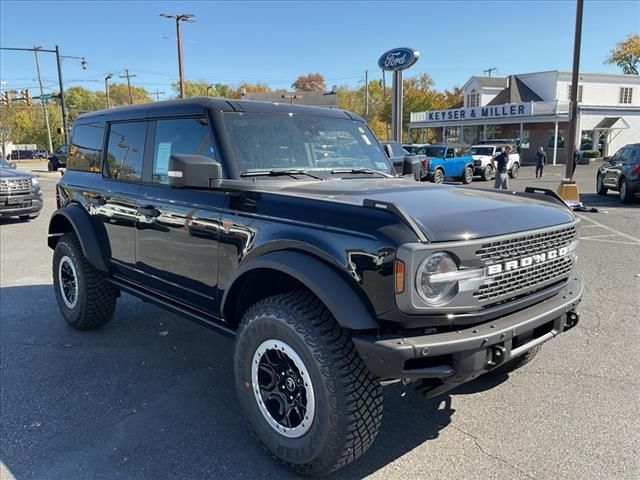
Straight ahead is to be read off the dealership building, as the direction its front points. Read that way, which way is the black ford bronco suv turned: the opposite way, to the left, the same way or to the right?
to the left

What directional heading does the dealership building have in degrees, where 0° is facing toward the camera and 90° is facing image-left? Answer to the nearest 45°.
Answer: approximately 45°

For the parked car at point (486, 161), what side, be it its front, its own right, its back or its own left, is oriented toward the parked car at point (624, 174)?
left

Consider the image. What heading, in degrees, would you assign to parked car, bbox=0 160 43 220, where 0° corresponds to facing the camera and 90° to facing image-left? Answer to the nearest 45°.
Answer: approximately 315°

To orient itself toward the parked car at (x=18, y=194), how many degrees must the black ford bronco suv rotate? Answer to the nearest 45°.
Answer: approximately 180°

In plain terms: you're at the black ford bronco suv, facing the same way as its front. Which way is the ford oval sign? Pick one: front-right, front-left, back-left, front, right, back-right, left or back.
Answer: back-left
